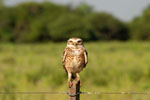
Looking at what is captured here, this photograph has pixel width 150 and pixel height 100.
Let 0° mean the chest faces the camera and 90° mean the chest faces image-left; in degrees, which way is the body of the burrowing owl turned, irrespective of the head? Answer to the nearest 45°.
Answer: approximately 0°
